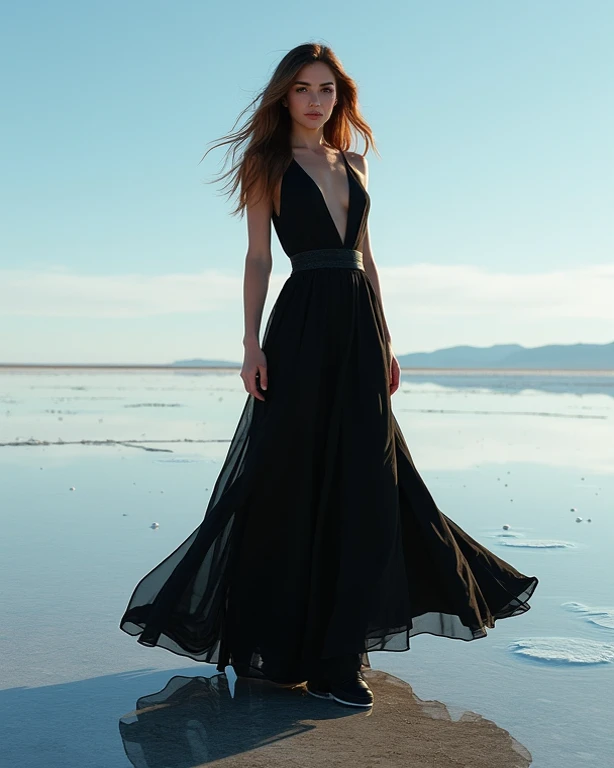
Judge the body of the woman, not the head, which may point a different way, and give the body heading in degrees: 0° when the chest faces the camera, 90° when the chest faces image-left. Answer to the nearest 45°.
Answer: approximately 315°
